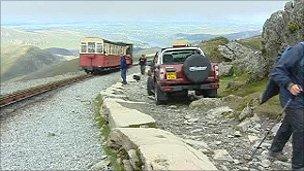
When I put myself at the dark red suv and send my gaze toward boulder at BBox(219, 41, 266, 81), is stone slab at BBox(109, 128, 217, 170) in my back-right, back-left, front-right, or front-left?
back-right

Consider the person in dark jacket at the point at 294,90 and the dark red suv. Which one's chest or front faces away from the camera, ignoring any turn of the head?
the dark red suv

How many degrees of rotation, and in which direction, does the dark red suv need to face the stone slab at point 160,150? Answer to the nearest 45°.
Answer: approximately 180°

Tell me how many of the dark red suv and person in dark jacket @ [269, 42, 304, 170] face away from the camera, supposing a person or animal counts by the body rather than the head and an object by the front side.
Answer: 1

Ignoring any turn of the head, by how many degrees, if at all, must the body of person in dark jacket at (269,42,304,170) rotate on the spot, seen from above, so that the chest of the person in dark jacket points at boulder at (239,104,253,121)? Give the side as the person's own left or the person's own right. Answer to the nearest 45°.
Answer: approximately 135° to the person's own left

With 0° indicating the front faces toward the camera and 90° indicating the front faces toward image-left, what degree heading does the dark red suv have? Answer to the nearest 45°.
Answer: approximately 180°

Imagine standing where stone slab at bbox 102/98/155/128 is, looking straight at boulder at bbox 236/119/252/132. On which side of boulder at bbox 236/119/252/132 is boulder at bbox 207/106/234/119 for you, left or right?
left
